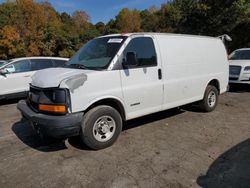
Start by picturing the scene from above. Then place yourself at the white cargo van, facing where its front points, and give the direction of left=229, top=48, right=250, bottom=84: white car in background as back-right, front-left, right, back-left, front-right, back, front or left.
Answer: back

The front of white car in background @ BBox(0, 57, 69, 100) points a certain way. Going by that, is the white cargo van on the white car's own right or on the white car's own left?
on the white car's own left

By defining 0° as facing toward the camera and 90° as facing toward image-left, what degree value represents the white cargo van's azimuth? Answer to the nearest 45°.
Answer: approximately 45°

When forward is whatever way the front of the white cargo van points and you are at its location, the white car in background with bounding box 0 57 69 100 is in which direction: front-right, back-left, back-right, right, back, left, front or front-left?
right

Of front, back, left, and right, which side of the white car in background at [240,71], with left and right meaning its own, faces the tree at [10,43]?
right

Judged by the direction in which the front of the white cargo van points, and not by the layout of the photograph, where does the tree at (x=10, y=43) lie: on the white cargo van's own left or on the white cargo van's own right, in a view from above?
on the white cargo van's own right

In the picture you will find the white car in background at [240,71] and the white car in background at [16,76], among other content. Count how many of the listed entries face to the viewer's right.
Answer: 0

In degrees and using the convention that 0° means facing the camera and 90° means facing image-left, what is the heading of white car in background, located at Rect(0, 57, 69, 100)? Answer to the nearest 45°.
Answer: approximately 45°

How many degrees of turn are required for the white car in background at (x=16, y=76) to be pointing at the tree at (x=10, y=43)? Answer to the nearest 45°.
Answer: approximately 135° to its right

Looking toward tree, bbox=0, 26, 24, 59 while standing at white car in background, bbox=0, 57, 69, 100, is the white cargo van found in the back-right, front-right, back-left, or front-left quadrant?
back-right

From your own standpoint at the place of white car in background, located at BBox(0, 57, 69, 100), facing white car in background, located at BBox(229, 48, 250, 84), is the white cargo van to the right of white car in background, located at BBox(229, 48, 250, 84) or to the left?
right
